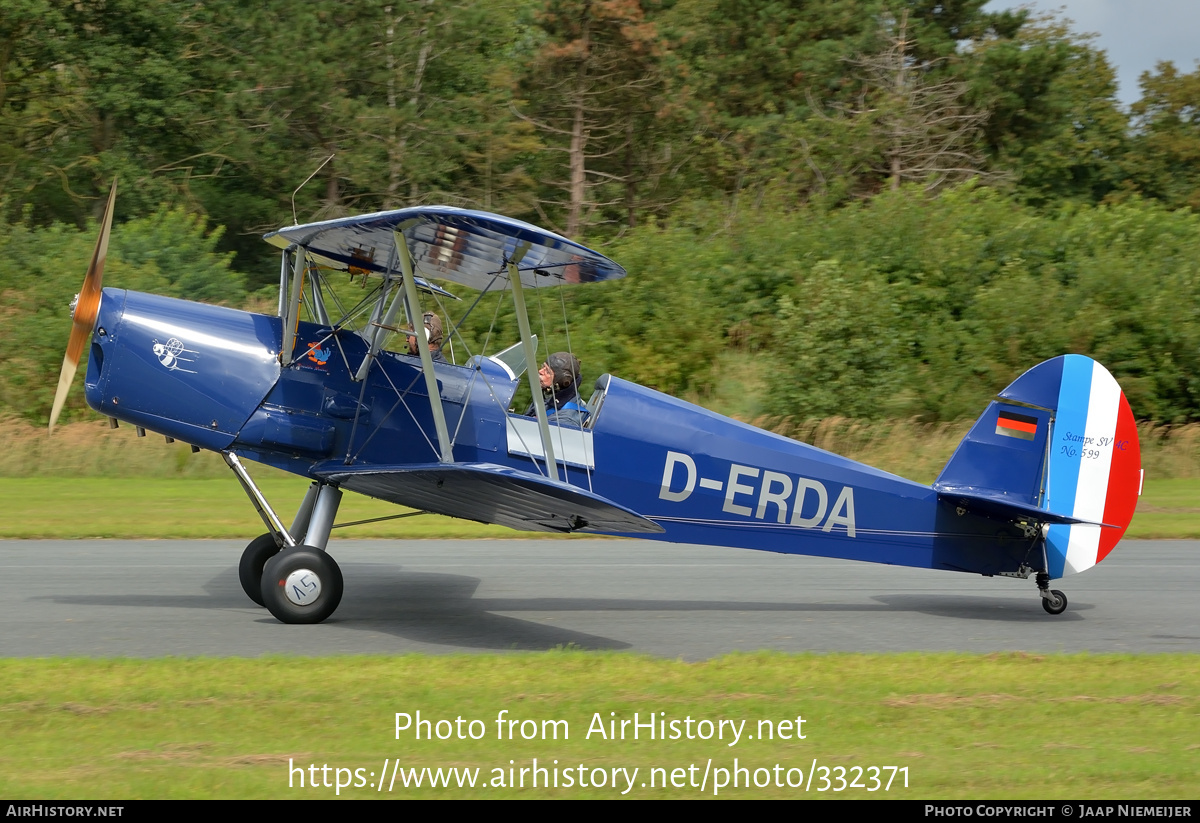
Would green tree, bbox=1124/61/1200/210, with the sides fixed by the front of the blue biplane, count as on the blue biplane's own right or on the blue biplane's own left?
on the blue biplane's own right

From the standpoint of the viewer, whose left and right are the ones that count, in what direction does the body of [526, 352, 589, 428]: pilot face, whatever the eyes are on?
facing to the left of the viewer

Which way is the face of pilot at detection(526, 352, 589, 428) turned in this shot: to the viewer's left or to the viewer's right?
to the viewer's left

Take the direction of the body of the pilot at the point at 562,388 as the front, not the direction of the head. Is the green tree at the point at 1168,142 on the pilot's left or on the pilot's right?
on the pilot's right

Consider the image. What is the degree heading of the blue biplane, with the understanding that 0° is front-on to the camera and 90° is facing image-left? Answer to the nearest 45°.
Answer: approximately 90°
